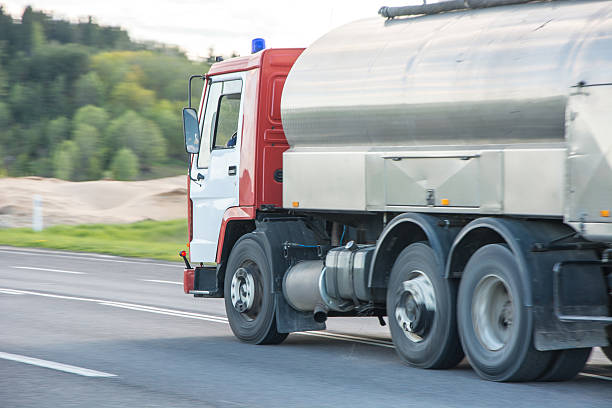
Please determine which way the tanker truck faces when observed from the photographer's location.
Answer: facing away from the viewer and to the left of the viewer
